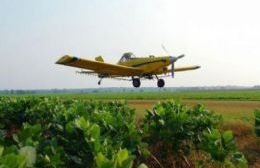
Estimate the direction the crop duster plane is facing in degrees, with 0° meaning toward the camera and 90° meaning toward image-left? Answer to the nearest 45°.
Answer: approximately 315°
